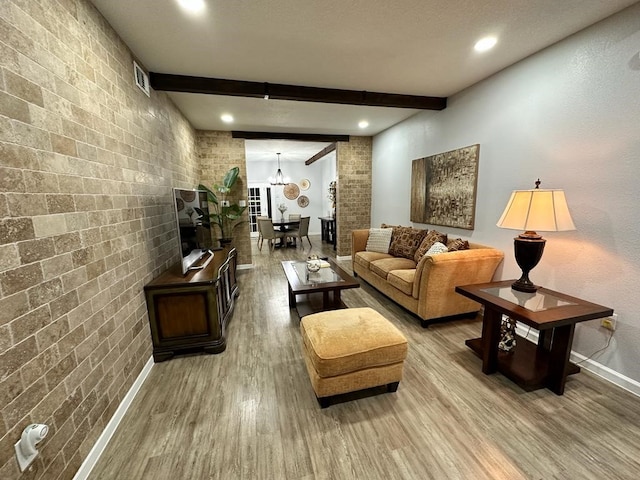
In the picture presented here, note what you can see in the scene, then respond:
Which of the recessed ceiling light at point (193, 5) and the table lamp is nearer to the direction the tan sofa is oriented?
the recessed ceiling light

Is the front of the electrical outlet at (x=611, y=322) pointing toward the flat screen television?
yes

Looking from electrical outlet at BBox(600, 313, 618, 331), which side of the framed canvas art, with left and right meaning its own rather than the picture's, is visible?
left

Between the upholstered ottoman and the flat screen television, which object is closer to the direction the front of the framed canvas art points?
the flat screen television

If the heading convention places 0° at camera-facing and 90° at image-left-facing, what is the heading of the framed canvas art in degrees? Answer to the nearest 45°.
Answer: approximately 45°

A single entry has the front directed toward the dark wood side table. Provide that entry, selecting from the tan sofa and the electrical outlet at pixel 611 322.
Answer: the electrical outlet

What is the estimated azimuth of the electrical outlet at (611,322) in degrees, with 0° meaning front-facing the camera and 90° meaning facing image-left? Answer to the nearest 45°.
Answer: approximately 45°
